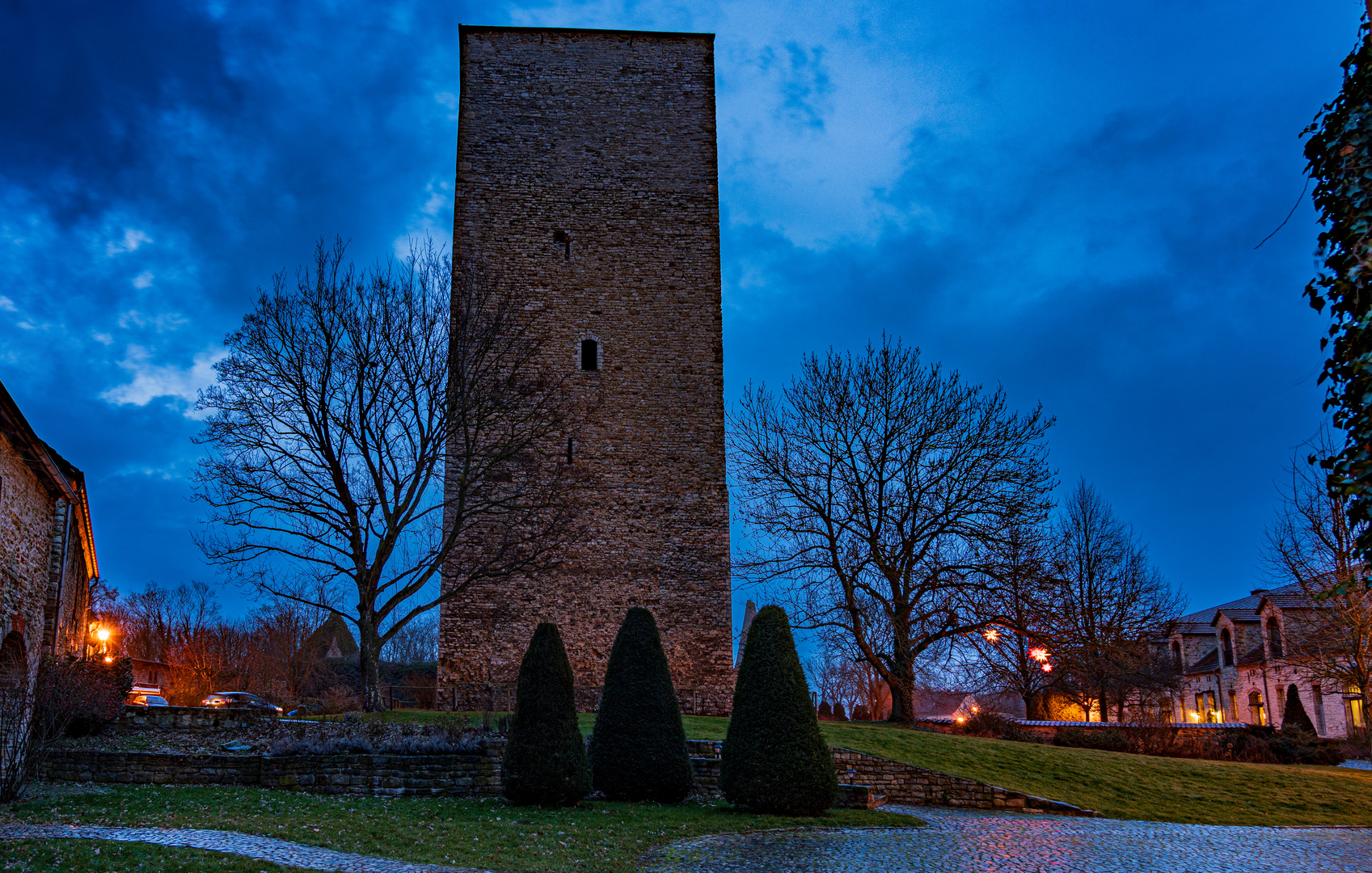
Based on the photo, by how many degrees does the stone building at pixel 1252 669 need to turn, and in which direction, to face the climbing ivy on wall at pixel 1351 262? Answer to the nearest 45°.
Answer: approximately 45° to its left

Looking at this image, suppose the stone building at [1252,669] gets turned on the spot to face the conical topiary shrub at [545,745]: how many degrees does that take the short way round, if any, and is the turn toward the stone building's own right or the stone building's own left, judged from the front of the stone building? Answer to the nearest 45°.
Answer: approximately 45° to the stone building's own left

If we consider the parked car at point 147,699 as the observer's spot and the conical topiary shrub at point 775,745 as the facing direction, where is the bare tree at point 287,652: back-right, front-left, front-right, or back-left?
back-left

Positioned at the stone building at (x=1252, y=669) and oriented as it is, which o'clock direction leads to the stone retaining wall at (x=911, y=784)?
The stone retaining wall is roughly at 11 o'clock from the stone building.

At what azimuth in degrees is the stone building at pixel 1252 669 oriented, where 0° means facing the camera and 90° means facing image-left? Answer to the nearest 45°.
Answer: approximately 45°
